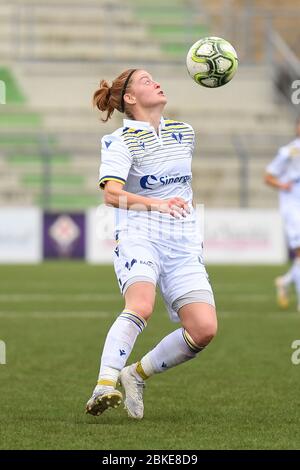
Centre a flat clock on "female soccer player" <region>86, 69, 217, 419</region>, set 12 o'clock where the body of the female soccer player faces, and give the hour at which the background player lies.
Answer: The background player is roughly at 8 o'clock from the female soccer player.

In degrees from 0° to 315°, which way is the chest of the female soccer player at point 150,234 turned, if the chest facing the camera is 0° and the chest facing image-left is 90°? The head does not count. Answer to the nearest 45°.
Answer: approximately 315°

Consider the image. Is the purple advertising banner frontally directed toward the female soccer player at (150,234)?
yes

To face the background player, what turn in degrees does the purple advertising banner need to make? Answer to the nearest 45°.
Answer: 0° — it already faces them

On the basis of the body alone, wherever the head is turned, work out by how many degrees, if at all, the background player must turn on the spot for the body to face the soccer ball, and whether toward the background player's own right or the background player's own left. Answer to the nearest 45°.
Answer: approximately 45° to the background player's own right

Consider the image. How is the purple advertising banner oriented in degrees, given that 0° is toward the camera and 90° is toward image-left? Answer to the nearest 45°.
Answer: approximately 0°

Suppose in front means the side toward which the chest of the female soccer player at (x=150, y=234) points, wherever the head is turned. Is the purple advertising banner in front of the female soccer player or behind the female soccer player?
behind

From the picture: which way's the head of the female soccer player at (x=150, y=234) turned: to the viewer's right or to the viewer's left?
to the viewer's right
